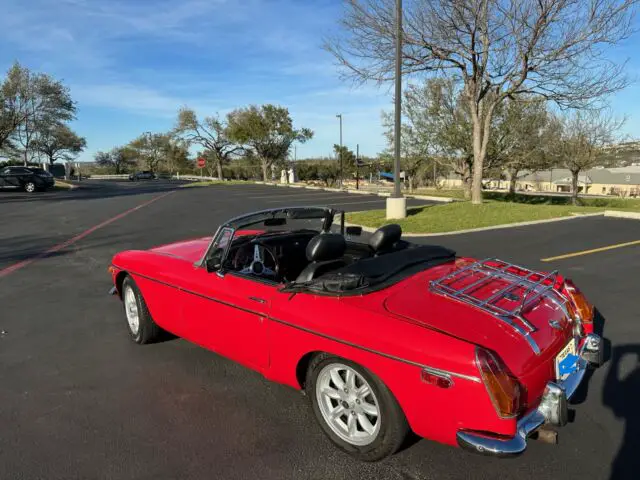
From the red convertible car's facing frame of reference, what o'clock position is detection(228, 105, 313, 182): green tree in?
The green tree is roughly at 1 o'clock from the red convertible car.

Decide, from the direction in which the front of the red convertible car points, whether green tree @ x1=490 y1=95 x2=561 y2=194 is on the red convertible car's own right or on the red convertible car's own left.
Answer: on the red convertible car's own right

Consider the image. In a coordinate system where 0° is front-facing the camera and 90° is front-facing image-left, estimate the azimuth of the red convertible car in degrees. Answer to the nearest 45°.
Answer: approximately 135°

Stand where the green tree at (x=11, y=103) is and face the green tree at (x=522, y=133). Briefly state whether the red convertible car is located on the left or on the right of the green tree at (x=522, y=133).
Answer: right

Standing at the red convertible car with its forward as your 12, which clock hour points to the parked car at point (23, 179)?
The parked car is roughly at 12 o'clock from the red convertible car.

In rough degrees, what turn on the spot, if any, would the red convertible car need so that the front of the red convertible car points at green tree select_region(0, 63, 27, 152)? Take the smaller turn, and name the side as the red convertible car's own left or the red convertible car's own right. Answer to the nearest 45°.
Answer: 0° — it already faces it
